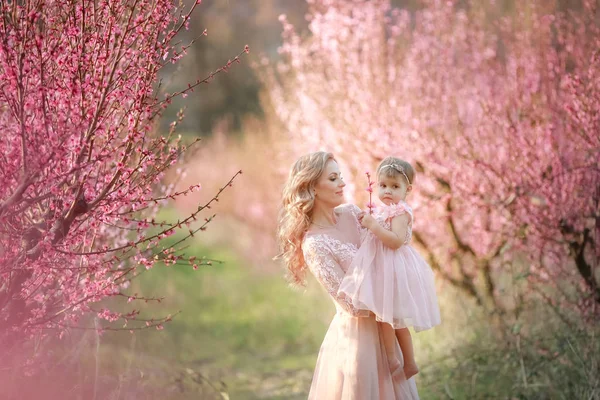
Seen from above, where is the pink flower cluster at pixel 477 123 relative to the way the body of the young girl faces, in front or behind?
behind

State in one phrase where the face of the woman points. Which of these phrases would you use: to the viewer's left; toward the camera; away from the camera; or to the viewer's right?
to the viewer's right

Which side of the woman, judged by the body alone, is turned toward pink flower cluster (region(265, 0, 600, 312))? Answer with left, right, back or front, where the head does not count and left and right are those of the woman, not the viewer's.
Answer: left

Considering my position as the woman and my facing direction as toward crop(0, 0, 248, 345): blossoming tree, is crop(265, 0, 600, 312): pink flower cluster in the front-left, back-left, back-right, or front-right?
back-right

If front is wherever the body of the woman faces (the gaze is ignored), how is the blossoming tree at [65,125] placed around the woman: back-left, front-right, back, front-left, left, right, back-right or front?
right

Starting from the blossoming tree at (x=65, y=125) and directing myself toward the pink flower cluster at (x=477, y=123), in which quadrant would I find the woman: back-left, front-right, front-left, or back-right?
front-right

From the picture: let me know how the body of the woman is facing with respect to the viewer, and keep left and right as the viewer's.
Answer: facing the viewer and to the right of the viewer

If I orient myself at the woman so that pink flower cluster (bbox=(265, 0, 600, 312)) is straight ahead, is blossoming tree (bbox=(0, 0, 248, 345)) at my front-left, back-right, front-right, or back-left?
back-left

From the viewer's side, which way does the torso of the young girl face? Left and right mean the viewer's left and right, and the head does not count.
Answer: facing the viewer and to the left of the viewer
